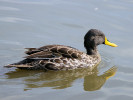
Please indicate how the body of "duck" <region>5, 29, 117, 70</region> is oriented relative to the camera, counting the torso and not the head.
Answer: to the viewer's right
